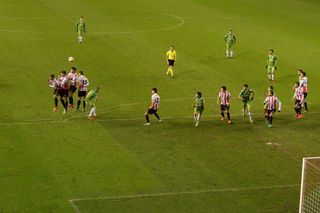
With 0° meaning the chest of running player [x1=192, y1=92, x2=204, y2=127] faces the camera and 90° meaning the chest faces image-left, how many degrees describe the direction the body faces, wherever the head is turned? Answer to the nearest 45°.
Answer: approximately 45°

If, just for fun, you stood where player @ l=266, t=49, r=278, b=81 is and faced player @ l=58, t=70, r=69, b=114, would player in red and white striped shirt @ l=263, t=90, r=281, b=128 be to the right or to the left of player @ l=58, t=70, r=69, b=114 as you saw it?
left
